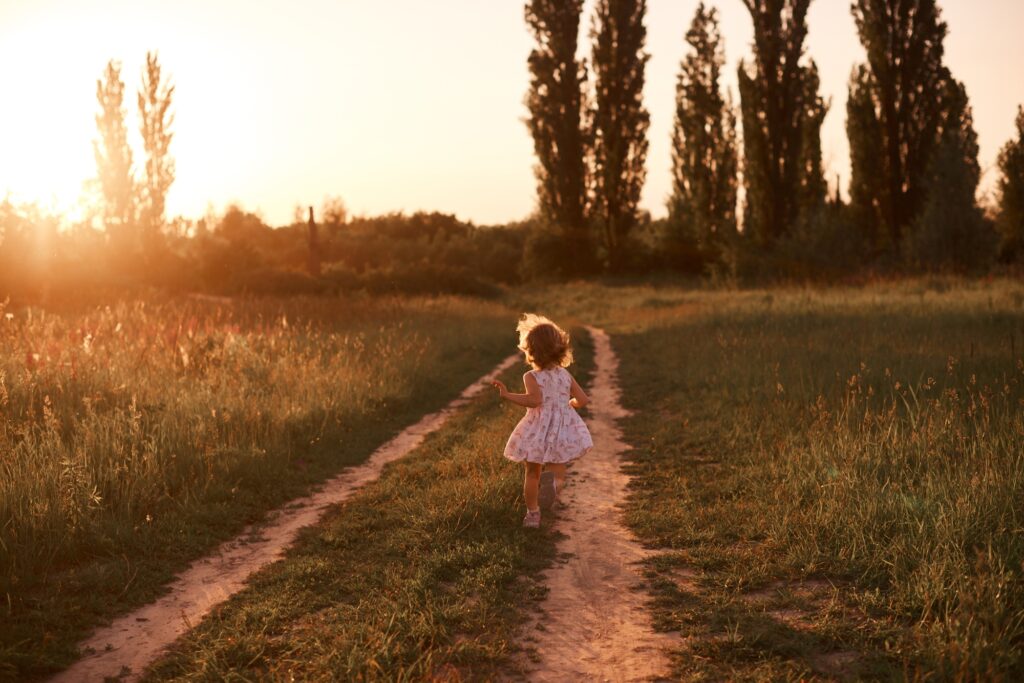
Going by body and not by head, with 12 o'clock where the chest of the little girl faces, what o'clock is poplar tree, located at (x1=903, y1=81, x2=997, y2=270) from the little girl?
The poplar tree is roughly at 1 o'clock from the little girl.

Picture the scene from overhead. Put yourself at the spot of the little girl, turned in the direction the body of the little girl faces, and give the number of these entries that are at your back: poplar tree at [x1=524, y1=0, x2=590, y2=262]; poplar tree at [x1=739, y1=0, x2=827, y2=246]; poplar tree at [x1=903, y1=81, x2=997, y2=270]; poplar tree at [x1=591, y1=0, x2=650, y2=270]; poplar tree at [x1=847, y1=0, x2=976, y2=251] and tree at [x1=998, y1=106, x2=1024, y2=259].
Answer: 0

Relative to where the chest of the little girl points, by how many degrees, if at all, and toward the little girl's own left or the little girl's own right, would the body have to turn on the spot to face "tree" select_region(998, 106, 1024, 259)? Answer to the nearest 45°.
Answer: approximately 45° to the little girl's own right

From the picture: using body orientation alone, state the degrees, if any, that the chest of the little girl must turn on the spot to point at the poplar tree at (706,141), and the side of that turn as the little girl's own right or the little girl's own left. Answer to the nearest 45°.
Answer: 0° — they already face it

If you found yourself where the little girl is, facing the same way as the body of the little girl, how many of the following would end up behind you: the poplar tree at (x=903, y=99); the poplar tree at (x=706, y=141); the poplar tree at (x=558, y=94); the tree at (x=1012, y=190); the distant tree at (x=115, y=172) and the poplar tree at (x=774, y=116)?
0

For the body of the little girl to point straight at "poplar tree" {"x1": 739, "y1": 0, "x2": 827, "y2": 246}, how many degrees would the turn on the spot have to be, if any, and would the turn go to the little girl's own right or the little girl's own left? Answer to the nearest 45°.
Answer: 0° — they already face it

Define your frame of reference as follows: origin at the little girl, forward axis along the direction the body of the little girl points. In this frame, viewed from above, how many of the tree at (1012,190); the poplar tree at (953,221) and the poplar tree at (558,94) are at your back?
0

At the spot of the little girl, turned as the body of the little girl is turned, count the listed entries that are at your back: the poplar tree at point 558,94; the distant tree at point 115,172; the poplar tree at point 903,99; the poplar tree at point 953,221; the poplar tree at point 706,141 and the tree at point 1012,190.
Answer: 0

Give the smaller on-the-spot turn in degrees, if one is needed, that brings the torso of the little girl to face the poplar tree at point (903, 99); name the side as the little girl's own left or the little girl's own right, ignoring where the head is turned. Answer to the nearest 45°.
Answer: approximately 45° to the little girl's own right

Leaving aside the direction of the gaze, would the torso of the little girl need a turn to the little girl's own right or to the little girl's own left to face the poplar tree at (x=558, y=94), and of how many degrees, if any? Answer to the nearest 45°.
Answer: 0° — they already face it

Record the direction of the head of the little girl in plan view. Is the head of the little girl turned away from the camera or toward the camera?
away from the camera

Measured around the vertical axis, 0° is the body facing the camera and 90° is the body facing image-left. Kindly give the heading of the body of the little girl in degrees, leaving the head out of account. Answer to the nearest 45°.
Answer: approximately 180°

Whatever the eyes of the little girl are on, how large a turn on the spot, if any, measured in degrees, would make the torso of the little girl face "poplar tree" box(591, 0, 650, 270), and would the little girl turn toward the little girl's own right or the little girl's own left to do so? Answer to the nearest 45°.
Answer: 0° — they already face it
